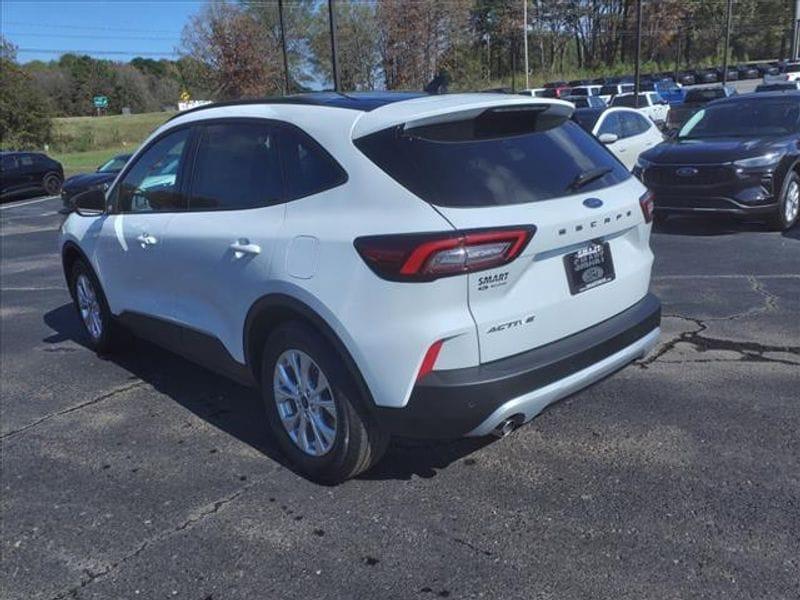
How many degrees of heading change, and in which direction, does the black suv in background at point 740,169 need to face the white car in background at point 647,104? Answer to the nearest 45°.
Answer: approximately 135° to its right

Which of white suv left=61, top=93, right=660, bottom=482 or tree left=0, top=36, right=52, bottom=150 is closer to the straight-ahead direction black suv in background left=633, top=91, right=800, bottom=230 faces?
the white suv

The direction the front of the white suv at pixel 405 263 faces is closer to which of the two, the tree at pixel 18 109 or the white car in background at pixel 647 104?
the tree

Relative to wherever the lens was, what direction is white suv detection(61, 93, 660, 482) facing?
facing away from the viewer and to the left of the viewer

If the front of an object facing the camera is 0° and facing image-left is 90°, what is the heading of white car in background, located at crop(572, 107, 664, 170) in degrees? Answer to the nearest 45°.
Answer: approximately 45°

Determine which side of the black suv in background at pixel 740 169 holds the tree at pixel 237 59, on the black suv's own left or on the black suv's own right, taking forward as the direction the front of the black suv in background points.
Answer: on the black suv's own right

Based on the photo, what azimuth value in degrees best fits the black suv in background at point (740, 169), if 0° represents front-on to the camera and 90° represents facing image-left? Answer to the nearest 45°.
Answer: approximately 45°

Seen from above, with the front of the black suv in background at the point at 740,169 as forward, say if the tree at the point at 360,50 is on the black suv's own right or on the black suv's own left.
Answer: on the black suv's own right

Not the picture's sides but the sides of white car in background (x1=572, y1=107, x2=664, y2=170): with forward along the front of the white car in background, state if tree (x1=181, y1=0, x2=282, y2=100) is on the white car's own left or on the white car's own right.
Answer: on the white car's own right

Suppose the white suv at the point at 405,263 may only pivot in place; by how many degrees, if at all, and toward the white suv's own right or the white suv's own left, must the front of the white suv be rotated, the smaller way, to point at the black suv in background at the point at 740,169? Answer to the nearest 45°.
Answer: approximately 90° to the white suv's own right

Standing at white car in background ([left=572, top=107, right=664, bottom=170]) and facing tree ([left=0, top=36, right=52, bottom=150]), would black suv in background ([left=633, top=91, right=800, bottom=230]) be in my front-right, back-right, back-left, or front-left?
back-left

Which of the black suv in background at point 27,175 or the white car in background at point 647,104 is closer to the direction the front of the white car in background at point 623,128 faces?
the black suv in background
